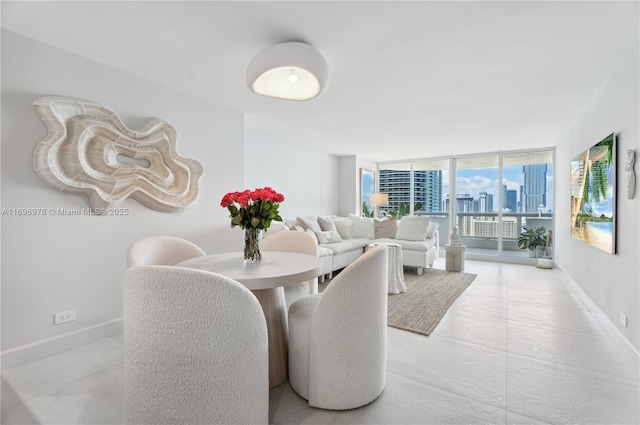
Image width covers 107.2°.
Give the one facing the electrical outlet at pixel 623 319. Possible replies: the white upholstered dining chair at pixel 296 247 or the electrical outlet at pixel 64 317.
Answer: the electrical outlet at pixel 64 317

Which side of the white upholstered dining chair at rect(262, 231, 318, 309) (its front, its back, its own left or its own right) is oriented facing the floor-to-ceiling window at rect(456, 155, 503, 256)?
back

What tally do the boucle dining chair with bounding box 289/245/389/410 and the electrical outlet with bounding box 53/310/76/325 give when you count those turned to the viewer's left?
1

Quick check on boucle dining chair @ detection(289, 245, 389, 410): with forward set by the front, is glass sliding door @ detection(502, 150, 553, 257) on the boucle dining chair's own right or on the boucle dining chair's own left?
on the boucle dining chair's own right

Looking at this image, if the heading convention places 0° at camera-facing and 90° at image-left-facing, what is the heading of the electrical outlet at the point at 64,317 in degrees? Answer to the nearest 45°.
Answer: approximately 315°

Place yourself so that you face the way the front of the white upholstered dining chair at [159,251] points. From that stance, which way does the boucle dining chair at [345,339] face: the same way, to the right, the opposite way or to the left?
the opposite way

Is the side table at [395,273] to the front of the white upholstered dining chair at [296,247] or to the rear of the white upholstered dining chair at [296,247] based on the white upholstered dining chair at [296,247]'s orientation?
to the rear

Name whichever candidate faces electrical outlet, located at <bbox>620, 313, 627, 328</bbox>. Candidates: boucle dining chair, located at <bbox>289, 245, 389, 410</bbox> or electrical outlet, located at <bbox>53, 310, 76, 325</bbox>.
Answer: electrical outlet, located at <bbox>53, 310, 76, 325</bbox>

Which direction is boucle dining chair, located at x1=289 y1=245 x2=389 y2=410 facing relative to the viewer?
to the viewer's left

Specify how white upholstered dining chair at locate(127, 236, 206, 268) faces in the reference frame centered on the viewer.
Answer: facing the viewer and to the right of the viewer

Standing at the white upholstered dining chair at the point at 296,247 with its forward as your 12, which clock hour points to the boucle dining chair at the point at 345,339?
The boucle dining chair is roughly at 10 o'clock from the white upholstered dining chair.

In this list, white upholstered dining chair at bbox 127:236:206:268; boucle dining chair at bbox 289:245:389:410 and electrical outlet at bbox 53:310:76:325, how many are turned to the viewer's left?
1

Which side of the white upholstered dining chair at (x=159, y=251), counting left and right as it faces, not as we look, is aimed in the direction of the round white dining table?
front

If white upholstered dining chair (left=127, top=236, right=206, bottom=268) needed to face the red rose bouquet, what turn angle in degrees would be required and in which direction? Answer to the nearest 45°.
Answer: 0° — it already faces it
